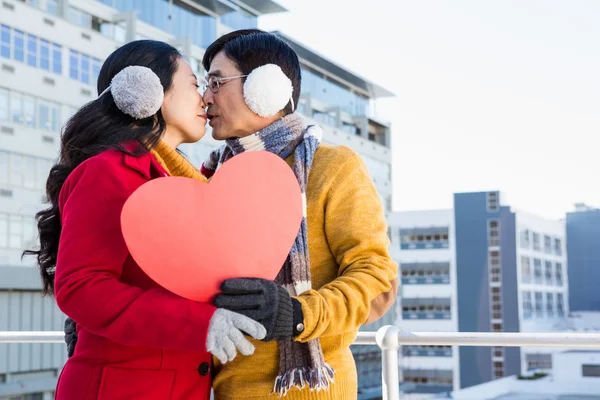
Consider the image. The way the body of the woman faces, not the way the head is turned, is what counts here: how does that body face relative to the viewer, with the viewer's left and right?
facing to the right of the viewer

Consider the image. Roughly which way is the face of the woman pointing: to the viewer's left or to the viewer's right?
to the viewer's right

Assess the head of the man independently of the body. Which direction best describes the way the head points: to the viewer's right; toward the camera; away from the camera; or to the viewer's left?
to the viewer's left
